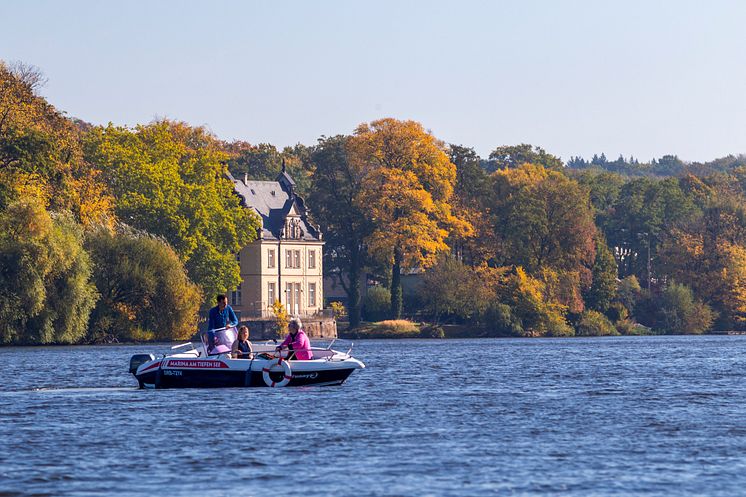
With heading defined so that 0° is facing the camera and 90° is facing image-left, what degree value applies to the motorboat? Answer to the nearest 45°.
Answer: approximately 270°
